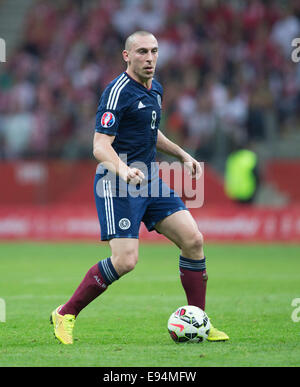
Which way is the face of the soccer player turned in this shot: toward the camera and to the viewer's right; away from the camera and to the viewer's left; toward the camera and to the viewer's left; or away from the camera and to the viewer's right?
toward the camera and to the viewer's right

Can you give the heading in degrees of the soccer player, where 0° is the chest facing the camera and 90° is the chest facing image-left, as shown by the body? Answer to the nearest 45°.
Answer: approximately 315°
